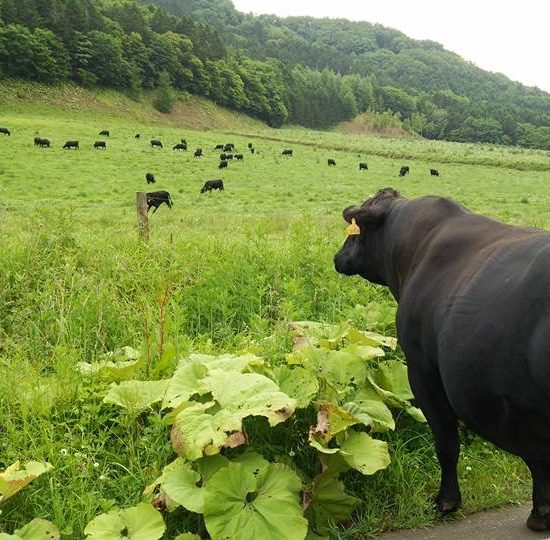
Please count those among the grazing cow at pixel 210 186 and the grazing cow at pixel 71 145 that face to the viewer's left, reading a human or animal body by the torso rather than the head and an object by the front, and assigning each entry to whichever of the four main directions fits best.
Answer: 2

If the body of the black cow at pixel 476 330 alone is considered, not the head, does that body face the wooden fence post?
yes

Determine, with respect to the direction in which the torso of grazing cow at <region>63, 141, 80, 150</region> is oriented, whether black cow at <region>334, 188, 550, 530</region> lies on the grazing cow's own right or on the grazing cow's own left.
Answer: on the grazing cow's own left

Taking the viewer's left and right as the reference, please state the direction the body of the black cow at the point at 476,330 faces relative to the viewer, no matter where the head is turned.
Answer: facing away from the viewer and to the left of the viewer

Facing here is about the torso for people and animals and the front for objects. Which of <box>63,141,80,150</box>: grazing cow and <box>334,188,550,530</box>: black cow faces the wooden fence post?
the black cow

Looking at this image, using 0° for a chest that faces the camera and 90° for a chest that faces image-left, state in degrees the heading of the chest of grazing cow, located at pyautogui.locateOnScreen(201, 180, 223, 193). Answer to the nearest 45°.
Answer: approximately 90°

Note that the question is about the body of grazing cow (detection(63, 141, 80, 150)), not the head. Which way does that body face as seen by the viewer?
to the viewer's left
